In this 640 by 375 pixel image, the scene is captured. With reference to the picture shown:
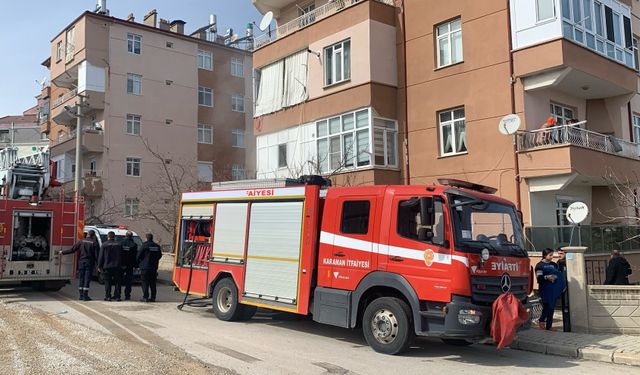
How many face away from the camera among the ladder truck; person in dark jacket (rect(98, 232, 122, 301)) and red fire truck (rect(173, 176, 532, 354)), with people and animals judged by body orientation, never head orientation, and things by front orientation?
2

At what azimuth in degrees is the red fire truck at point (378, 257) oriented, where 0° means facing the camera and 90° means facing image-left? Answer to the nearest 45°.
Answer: approximately 315°

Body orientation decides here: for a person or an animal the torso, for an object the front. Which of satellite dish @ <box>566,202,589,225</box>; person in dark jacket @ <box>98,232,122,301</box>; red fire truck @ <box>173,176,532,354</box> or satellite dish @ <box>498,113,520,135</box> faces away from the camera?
the person in dark jacket

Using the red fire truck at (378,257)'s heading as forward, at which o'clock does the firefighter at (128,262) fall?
The firefighter is roughly at 6 o'clock from the red fire truck.

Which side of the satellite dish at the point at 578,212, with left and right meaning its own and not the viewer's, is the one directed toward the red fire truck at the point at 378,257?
front

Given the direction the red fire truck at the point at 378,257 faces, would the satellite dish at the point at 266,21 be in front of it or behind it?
behind

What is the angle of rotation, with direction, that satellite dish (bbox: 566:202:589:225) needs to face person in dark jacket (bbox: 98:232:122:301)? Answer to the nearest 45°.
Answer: approximately 45° to its right

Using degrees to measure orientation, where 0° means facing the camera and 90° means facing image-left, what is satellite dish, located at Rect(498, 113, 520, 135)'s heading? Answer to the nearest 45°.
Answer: approximately 45°

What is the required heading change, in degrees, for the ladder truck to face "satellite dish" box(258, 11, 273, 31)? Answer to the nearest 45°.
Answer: approximately 45° to its right

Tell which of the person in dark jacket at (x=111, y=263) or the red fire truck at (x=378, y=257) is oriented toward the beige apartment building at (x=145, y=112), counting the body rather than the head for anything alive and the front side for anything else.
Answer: the person in dark jacket

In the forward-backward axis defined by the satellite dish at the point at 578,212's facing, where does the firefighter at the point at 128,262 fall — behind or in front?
in front

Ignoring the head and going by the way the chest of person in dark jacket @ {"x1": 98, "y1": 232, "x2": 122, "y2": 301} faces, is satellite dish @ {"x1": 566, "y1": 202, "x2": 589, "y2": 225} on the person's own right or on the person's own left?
on the person's own right

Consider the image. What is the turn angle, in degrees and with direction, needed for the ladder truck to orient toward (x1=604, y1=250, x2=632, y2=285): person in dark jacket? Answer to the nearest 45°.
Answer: approximately 135° to its right

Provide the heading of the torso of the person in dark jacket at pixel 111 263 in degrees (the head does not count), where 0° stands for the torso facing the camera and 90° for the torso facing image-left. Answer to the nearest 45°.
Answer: approximately 180°
